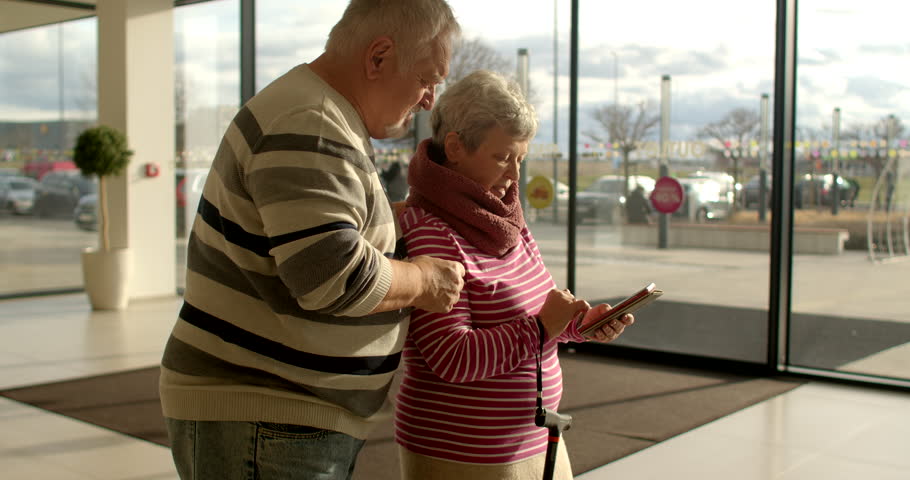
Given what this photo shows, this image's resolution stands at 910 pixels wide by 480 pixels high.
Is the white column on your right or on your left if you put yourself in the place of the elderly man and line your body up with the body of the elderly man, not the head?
on your left

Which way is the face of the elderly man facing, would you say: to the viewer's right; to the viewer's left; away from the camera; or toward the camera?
to the viewer's right

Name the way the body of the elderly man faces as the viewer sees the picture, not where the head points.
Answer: to the viewer's right

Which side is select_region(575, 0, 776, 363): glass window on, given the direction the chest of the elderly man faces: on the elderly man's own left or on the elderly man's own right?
on the elderly man's own left

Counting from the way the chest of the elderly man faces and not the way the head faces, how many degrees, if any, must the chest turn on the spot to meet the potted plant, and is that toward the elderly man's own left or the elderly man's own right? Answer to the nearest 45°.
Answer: approximately 90° to the elderly man's own left

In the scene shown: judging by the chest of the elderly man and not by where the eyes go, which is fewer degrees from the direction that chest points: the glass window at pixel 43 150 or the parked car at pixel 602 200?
the parked car

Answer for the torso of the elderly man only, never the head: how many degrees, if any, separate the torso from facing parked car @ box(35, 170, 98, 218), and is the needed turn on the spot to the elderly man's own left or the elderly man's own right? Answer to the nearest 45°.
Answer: approximately 90° to the elderly man's own left

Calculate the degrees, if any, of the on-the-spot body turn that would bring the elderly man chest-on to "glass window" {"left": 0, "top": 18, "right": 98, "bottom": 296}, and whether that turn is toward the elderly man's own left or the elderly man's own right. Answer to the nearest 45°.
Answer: approximately 90° to the elderly man's own left

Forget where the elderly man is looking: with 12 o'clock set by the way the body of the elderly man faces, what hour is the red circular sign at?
The red circular sign is roughly at 10 o'clock from the elderly man.
